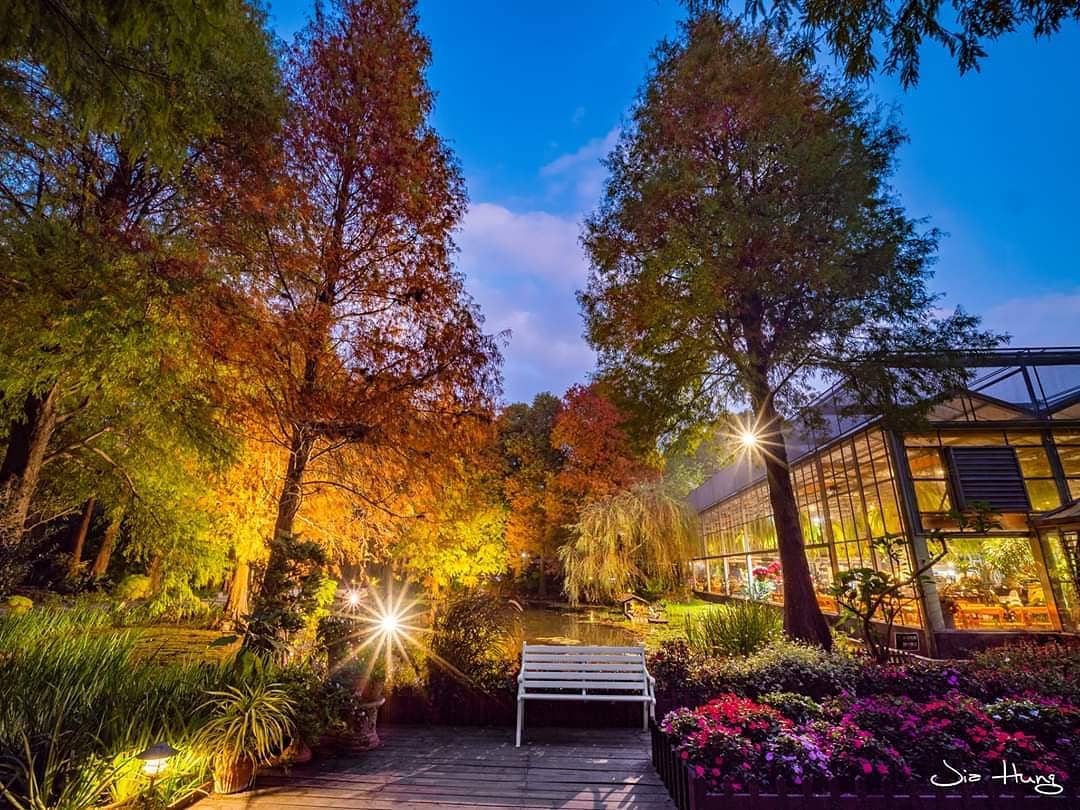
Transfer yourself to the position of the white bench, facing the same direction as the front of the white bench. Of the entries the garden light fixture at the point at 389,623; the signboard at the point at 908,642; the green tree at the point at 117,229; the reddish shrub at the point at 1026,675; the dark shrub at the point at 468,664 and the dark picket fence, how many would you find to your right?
3
